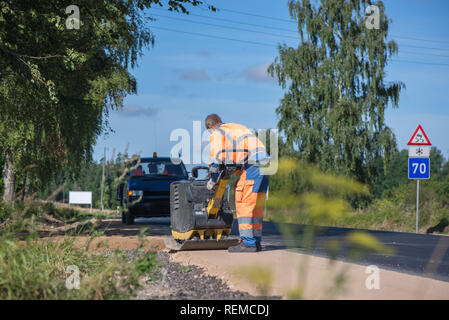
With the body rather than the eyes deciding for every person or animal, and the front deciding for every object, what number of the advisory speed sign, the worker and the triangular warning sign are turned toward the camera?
2

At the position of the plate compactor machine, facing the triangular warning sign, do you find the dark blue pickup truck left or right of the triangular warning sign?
left

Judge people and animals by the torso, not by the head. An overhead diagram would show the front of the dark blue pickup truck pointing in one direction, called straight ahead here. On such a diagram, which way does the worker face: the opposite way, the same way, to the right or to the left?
to the right

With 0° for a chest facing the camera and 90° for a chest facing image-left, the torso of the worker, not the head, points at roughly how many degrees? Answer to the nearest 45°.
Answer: approximately 90°

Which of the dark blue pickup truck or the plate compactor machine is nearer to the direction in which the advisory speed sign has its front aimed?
the plate compactor machine

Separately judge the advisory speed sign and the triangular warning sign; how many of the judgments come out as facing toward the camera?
2

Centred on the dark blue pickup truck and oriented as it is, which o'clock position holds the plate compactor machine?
The plate compactor machine is roughly at 12 o'clock from the dark blue pickup truck.

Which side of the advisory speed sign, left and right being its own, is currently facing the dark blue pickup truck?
right

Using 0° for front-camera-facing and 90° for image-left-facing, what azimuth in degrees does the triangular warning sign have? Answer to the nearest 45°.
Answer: approximately 0°

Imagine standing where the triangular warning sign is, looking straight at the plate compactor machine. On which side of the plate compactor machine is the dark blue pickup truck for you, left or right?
right
